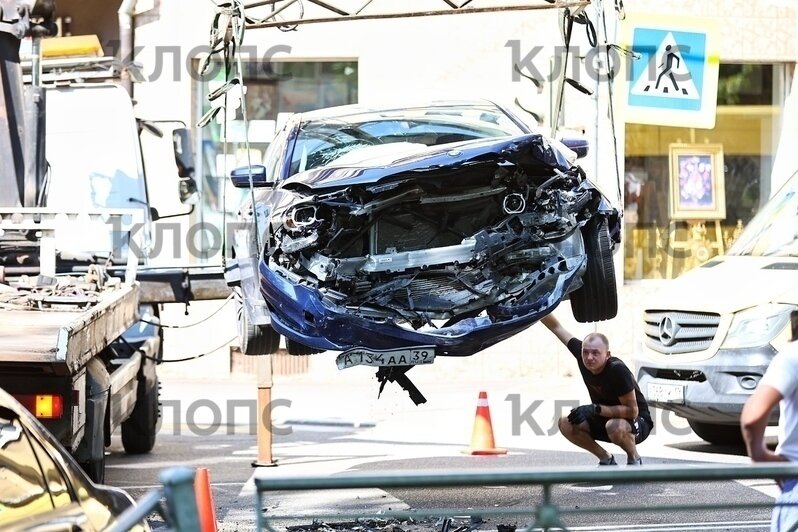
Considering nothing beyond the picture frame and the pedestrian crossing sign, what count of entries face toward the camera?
2

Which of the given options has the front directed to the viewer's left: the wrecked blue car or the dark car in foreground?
the dark car in foreground

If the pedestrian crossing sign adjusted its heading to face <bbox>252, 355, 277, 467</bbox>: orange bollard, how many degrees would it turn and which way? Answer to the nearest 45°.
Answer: approximately 45° to its right

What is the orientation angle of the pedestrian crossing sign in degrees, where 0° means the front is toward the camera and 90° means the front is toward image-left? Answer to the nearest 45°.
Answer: approximately 0°

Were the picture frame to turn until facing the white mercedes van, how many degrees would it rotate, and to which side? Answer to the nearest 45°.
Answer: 0° — it already faces it

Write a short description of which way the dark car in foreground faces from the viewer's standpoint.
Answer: facing to the left of the viewer

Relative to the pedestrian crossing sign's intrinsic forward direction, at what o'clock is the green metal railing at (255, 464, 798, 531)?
The green metal railing is roughly at 12 o'clock from the pedestrian crossing sign.

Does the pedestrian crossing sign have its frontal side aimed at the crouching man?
yes

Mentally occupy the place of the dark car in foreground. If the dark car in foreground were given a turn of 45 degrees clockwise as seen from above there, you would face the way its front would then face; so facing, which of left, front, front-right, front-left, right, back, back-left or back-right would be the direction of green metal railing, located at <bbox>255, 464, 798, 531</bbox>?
back
